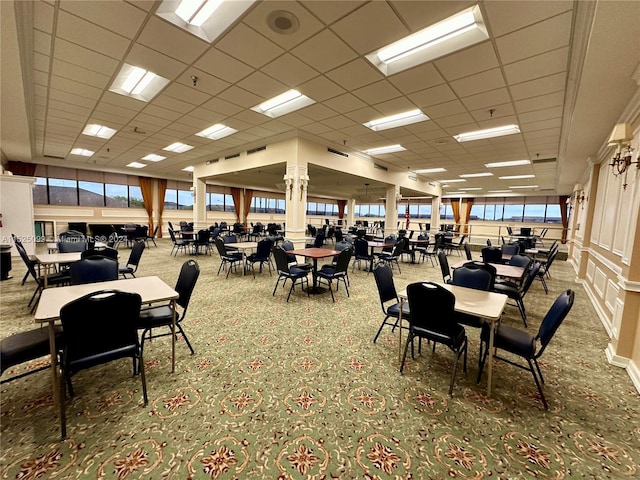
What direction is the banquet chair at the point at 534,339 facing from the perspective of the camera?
to the viewer's left

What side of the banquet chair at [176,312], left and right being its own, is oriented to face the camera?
left

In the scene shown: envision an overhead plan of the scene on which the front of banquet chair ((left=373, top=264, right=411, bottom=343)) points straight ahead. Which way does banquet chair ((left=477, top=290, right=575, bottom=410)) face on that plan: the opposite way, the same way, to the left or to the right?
the opposite way

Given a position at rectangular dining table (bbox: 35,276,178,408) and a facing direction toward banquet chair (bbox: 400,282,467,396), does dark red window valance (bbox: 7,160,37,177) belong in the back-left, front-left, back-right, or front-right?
back-left

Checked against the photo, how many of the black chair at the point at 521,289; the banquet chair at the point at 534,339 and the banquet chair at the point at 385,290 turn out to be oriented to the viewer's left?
2

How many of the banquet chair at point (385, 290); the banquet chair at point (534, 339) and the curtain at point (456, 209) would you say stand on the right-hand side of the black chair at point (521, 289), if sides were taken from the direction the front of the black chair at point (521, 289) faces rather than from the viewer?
1

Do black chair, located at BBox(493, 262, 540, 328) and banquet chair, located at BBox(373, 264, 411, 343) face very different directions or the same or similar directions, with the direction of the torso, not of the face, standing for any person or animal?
very different directions

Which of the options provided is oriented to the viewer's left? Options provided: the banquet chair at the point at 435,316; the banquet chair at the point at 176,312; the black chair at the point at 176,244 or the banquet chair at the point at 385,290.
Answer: the banquet chair at the point at 176,312

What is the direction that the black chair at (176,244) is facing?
to the viewer's right
